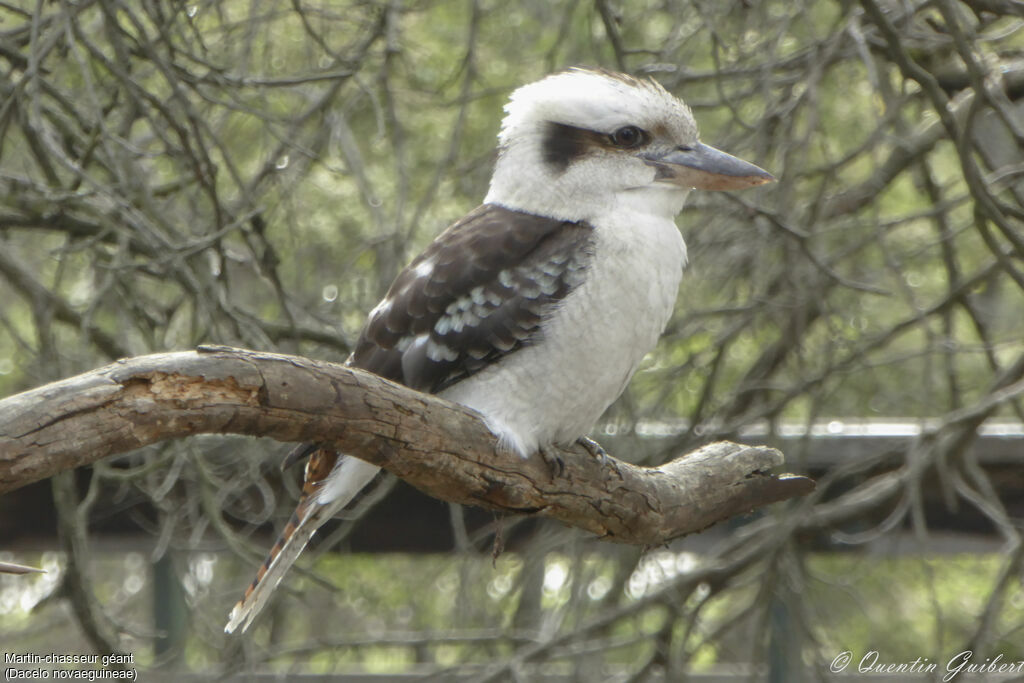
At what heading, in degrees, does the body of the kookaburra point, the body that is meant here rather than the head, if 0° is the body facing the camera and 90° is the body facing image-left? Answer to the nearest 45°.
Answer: approximately 270°
